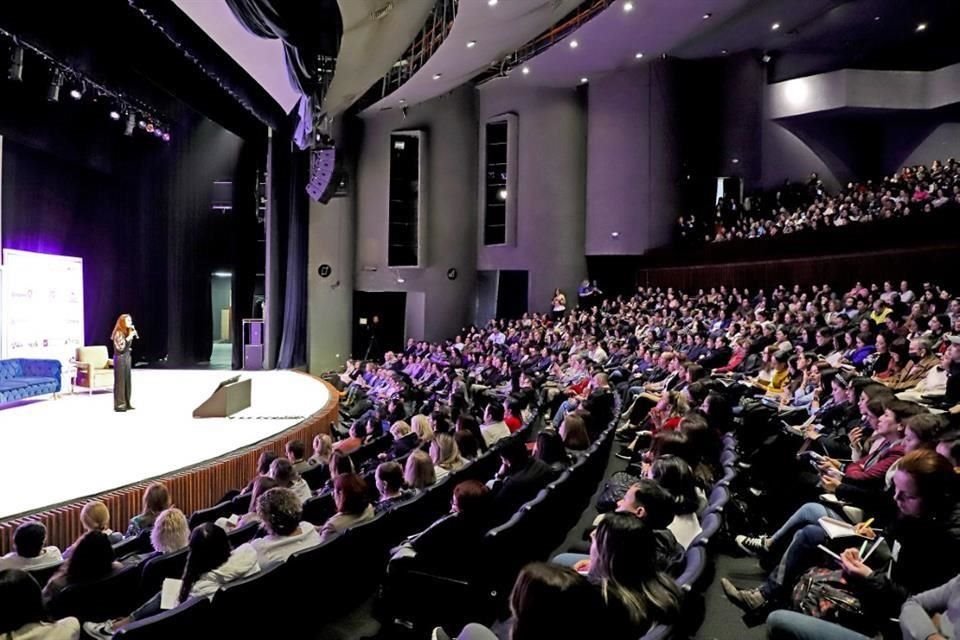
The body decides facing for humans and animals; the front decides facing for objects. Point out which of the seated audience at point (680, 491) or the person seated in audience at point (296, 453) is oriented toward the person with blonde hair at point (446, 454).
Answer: the seated audience at point (680, 491)

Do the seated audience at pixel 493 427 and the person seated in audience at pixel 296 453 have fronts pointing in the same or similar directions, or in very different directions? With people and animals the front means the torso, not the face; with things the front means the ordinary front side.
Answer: same or similar directions

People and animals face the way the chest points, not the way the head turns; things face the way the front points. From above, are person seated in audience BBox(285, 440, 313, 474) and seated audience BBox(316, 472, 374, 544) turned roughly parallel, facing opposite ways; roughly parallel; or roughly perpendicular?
roughly parallel

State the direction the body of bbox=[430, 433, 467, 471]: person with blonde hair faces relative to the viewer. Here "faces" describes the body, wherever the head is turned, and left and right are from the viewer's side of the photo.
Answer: facing away from the viewer and to the left of the viewer

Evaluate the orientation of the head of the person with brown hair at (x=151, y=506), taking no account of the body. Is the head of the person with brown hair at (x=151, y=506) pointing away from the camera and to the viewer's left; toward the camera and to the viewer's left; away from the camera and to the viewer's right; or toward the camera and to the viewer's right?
away from the camera and to the viewer's left

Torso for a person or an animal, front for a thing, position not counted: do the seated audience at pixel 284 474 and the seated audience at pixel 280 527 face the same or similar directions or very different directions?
same or similar directions

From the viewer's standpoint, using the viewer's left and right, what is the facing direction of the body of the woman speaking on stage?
facing to the right of the viewer

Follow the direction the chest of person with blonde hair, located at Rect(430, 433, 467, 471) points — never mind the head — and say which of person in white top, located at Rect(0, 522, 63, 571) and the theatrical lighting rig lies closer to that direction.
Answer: the theatrical lighting rig

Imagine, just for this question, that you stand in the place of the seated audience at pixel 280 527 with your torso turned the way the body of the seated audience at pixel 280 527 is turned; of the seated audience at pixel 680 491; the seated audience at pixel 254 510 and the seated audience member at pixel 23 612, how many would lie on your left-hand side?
1

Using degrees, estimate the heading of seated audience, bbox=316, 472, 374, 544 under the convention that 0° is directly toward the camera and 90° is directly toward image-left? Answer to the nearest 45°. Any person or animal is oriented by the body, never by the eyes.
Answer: approximately 135°

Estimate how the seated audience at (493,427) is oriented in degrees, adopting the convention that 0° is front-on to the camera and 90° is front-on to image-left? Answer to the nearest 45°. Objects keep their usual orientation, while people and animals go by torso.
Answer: approximately 135°

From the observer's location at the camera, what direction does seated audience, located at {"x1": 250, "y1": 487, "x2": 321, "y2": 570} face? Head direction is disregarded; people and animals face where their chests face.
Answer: facing away from the viewer and to the left of the viewer

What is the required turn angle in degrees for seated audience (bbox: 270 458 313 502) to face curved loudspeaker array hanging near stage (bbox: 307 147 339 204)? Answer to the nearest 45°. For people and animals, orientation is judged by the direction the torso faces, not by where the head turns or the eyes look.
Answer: approximately 45° to their right

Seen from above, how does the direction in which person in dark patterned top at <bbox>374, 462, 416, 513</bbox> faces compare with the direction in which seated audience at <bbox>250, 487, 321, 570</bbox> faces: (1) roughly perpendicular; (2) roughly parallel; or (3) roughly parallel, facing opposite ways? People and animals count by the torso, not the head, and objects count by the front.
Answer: roughly parallel
